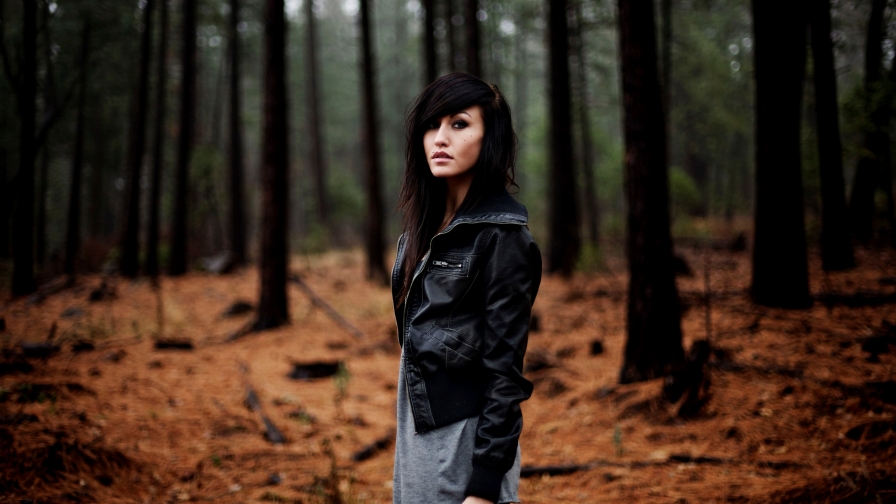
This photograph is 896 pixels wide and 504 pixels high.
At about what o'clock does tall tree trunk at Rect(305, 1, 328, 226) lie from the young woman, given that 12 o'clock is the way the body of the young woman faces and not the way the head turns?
The tall tree trunk is roughly at 4 o'clock from the young woman.

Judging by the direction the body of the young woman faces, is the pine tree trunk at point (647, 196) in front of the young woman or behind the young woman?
behind

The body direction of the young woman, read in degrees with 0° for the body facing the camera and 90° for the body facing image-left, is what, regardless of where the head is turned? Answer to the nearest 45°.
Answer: approximately 45°

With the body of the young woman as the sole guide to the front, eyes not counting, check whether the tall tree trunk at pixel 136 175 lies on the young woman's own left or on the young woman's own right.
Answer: on the young woman's own right

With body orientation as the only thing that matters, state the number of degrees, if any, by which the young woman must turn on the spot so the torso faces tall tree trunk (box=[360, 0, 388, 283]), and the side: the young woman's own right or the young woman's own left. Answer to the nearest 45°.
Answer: approximately 135° to the young woman's own right

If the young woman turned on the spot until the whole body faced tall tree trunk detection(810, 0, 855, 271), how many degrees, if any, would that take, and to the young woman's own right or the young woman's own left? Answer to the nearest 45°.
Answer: approximately 180°

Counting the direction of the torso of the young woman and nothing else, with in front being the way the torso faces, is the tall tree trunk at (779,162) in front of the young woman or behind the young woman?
behind

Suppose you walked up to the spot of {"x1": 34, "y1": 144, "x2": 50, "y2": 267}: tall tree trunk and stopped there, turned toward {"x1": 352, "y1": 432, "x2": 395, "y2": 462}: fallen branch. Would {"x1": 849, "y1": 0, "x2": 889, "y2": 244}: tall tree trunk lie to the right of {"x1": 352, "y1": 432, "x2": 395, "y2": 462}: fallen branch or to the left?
left

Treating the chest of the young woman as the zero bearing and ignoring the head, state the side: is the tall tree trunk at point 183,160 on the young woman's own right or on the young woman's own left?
on the young woman's own right

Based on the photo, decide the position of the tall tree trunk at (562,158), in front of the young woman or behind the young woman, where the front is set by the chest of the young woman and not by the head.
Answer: behind

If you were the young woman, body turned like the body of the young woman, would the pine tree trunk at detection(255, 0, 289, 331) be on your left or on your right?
on your right
